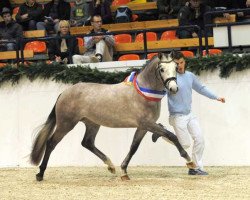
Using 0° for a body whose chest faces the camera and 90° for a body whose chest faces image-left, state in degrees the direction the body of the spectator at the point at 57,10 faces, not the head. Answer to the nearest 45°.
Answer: approximately 0°

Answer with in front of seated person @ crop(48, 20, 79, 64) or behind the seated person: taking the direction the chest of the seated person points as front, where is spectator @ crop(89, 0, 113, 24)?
behind

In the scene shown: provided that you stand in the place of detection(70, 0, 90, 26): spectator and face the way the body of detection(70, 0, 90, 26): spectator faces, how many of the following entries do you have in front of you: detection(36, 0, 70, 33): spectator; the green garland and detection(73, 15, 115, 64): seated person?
2

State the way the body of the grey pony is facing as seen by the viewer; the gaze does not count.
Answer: to the viewer's right

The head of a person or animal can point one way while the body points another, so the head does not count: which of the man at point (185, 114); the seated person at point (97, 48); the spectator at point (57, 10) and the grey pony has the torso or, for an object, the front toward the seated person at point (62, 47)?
the spectator

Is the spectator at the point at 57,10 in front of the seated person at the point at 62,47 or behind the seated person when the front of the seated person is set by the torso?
behind

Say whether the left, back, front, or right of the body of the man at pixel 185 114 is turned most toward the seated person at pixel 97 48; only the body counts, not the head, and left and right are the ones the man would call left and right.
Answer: back

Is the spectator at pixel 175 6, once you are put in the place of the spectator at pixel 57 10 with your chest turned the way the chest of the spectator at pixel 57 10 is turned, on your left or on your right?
on your left

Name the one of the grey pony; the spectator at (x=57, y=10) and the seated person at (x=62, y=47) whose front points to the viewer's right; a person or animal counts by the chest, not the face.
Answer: the grey pony

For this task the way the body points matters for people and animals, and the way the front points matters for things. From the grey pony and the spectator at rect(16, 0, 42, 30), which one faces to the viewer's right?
the grey pony

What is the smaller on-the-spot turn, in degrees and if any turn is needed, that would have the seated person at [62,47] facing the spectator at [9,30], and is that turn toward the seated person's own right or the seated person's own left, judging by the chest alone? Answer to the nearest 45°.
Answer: approximately 135° to the seated person's own right
